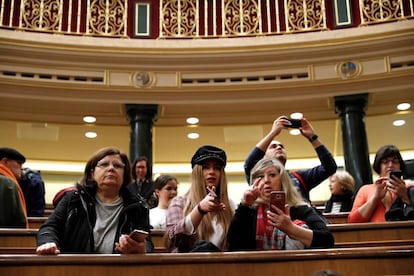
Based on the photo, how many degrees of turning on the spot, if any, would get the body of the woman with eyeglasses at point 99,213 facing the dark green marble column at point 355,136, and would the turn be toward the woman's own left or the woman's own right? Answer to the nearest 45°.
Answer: approximately 135° to the woman's own left

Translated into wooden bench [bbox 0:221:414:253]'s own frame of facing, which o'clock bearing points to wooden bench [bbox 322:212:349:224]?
wooden bench [bbox 322:212:349:224] is roughly at 6 o'clock from wooden bench [bbox 0:221:414:253].

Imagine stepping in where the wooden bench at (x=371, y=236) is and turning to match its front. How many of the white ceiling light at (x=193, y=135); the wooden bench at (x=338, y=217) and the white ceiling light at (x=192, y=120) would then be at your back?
3

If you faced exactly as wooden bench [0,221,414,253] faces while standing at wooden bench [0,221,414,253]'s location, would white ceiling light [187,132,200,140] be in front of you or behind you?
behind

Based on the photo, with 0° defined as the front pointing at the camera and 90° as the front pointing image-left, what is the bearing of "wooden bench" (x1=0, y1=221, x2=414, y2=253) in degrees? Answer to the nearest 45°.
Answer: approximately 0°

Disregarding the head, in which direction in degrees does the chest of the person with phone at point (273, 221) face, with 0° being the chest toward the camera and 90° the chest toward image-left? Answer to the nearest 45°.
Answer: approximately 0°

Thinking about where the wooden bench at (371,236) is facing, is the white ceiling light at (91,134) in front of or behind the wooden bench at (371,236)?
behind

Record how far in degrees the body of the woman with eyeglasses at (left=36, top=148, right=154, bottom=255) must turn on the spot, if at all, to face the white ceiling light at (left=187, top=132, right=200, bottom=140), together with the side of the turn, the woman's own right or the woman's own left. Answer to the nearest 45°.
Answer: approximately 180°

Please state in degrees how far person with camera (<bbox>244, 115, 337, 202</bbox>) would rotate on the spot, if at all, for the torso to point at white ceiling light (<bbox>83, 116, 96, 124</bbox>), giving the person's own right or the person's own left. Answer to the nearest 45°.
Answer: approximately 180°

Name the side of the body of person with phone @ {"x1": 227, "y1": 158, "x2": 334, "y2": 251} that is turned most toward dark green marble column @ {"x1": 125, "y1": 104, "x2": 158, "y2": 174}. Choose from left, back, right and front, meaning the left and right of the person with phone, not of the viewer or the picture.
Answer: back

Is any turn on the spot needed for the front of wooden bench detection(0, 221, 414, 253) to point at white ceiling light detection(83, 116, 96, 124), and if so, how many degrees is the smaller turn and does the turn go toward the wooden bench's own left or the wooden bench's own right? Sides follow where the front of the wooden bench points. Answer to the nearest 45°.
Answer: approximately 135° to the wooden bench's own right
